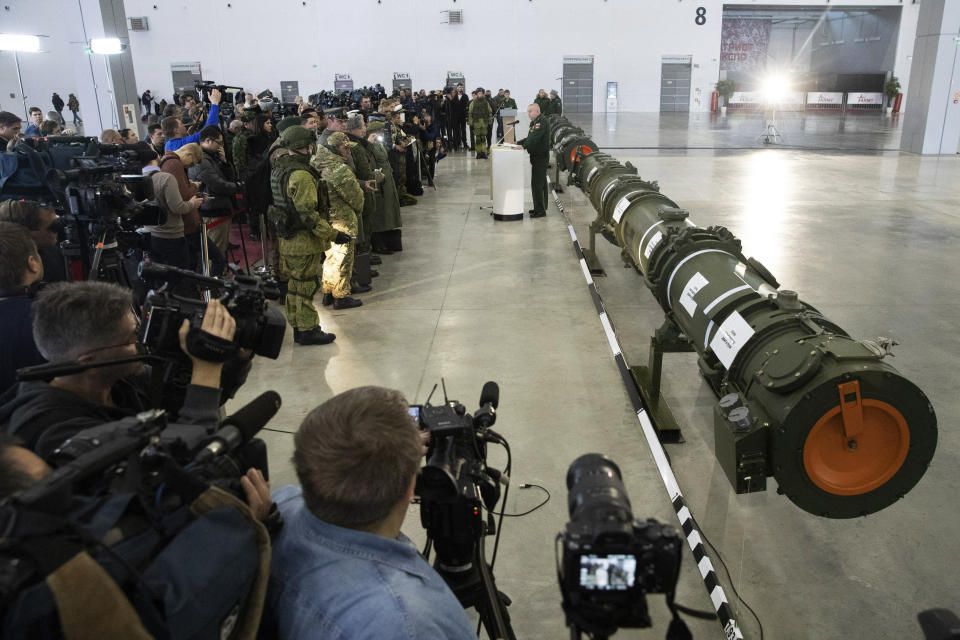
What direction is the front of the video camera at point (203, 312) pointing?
to the viewer's right

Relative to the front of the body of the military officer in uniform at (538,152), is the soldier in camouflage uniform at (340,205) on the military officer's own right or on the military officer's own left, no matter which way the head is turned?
on the military officer's own left

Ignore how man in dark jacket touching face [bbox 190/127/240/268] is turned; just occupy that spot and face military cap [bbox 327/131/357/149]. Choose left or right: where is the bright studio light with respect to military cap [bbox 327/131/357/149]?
left

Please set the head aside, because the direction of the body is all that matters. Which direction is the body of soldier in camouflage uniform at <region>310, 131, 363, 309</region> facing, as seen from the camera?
to the viewer's right

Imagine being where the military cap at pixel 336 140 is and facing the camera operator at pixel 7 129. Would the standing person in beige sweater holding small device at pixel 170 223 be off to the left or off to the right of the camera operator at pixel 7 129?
left

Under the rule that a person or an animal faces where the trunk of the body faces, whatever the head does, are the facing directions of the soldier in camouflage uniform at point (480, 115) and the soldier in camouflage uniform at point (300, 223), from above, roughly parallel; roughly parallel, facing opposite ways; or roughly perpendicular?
roughly perpendicular

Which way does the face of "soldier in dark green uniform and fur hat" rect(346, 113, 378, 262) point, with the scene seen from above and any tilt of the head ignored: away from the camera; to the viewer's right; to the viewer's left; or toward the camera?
to the viewer's right

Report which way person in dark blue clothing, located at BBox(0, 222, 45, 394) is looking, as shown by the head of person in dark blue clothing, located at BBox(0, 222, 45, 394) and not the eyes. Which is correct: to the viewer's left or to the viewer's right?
to the viewer's right

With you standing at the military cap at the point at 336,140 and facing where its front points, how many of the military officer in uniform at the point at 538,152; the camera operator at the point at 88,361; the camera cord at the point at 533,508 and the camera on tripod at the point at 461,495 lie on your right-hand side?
3

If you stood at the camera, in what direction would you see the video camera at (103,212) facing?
facing to the right of the viewer

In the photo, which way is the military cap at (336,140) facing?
to the viewer's right

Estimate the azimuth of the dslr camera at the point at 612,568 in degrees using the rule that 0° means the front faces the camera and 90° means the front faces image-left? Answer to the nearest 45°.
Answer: approximately 180°

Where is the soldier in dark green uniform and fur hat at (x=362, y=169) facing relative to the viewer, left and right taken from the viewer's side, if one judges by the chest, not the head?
facing to the right of the viewer

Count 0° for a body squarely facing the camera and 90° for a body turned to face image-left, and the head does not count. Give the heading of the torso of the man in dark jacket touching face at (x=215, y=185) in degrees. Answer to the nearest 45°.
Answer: approximately 270°

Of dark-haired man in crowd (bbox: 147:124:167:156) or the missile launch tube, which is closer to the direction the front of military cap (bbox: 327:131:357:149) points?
the missile launch tube

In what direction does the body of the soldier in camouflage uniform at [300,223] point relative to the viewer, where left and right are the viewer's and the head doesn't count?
facing to the right of the viewer

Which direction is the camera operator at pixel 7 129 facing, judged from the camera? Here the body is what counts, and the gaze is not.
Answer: to the viewer's right
